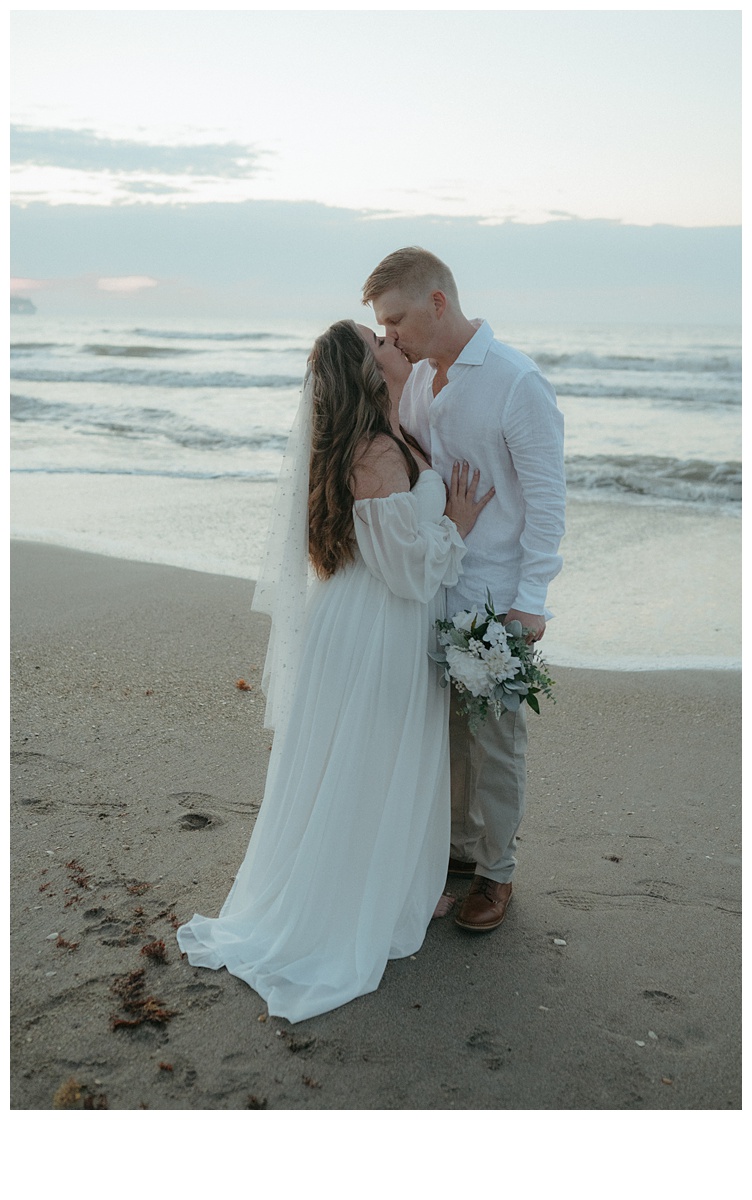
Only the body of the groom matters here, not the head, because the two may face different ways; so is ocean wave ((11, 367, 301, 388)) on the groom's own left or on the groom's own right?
on the groom's own right

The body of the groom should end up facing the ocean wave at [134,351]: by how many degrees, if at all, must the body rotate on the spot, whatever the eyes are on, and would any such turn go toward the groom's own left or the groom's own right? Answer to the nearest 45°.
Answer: approximately 135° to the groom's own right

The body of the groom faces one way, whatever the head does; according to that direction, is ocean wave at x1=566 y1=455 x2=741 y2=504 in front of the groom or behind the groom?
behind

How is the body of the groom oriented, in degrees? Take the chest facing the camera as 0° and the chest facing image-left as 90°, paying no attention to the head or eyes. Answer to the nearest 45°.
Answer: approximately 45°

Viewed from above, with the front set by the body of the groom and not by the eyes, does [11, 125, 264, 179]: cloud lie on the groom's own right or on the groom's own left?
on the groom's own right

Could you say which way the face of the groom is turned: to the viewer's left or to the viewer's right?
to the viewer's left

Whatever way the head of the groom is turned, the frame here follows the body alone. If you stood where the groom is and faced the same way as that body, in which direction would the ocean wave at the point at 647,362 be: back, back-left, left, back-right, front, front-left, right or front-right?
back-right
